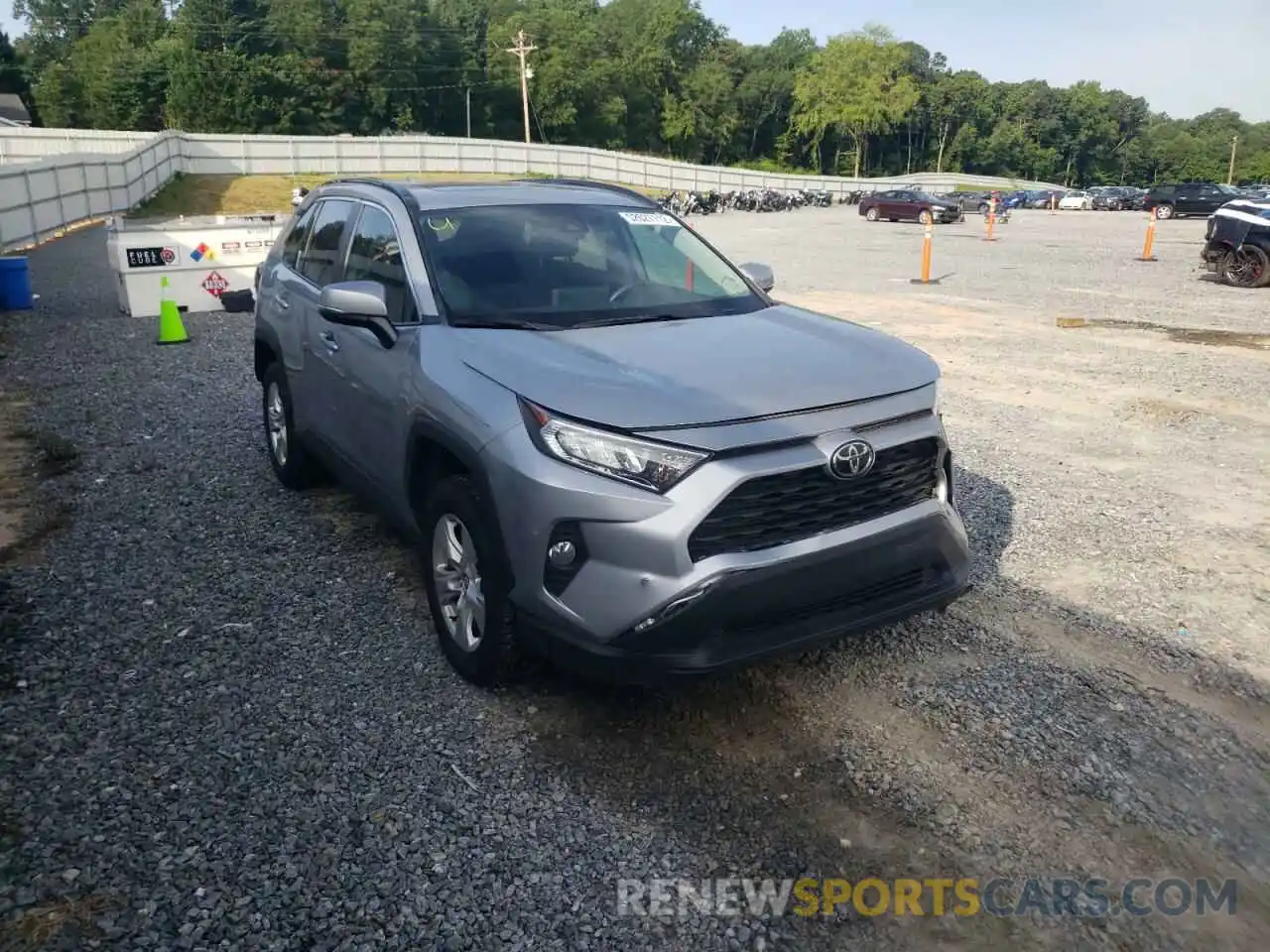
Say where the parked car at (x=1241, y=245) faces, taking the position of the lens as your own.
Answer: facing to the left of the viewer

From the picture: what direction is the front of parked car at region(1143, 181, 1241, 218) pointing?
to the viewer's right

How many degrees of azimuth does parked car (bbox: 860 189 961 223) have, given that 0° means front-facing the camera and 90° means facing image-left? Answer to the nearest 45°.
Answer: approximately 315°

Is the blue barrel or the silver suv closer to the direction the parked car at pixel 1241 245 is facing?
the blue barrel

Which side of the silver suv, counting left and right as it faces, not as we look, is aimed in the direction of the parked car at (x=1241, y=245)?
left

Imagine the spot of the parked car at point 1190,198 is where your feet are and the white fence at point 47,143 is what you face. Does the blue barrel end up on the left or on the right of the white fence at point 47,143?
left

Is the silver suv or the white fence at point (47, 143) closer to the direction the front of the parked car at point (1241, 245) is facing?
the white fence

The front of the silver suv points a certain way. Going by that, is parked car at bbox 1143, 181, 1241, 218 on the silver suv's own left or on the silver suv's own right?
on the silver suv's own left

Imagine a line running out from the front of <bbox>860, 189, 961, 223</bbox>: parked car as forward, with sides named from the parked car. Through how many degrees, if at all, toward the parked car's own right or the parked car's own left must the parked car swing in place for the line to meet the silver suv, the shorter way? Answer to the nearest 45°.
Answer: approximately 45° to the parked car's own right

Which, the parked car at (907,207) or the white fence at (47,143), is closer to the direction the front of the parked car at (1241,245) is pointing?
the white fence

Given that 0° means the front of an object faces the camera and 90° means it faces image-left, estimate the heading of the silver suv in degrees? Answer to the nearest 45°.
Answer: approximately 315°
